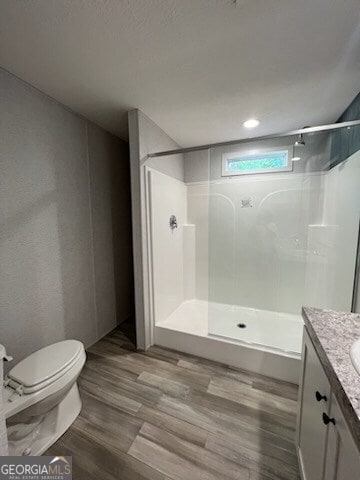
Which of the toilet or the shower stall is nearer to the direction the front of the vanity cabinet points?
the toilet

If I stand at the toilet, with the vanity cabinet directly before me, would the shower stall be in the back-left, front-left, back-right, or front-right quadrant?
front-left

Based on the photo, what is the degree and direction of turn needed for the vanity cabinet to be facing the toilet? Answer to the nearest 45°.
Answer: approximately 45° to its left

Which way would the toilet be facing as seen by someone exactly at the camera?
facing away from the viewer and to the right of the viewer

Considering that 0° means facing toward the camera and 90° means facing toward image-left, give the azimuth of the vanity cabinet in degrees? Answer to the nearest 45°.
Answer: approximately 90°

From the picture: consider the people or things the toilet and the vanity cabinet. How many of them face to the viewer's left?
1

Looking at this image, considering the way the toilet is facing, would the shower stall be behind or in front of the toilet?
in front

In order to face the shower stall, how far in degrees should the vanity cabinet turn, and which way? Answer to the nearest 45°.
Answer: approximately 45° to its right
